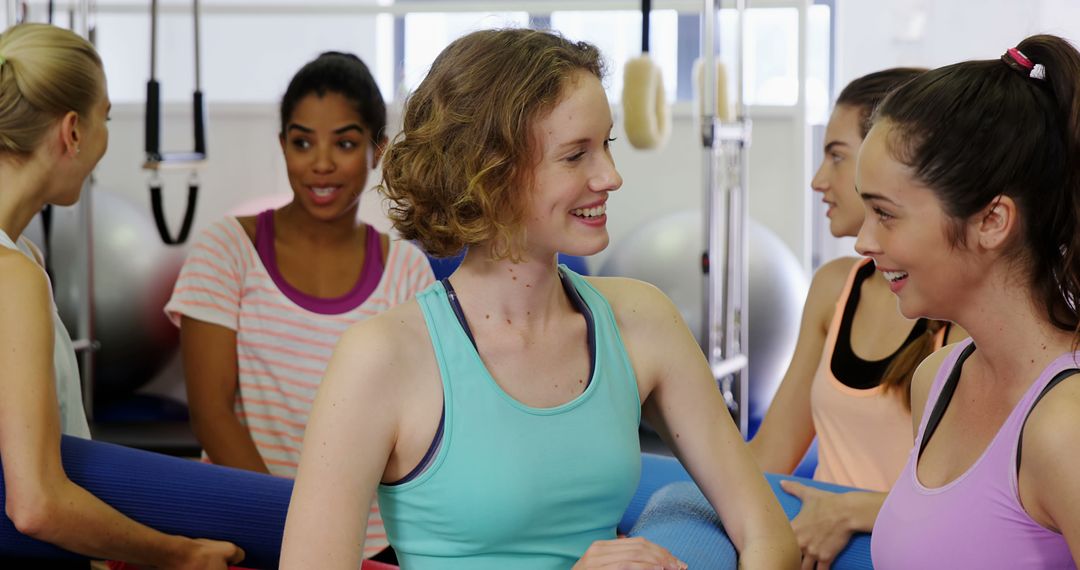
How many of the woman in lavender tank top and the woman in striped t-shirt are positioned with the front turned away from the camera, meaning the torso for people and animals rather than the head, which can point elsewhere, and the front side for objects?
0

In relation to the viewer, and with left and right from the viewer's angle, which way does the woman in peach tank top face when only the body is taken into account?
facing the viewer and to the left of the viewer

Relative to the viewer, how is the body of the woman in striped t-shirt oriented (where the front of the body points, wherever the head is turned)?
toward the camera

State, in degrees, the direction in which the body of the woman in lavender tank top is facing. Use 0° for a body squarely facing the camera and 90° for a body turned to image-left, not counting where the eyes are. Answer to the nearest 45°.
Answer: approximately 45°

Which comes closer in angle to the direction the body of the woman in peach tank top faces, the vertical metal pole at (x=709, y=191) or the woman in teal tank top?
the woman in teal tank top

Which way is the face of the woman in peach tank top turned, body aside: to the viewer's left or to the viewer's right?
to the viewer's left

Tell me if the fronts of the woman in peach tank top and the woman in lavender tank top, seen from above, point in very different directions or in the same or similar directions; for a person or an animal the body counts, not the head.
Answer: same or similar directions

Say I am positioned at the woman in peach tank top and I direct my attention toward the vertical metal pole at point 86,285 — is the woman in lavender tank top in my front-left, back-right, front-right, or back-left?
back-left

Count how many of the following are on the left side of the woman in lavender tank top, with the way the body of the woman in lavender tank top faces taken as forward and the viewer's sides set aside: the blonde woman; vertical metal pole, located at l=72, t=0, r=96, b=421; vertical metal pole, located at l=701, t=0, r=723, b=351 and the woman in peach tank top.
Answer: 0

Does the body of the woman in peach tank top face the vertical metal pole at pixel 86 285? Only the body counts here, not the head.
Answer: no

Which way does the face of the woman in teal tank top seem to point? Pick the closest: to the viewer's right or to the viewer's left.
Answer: to the viewer's right

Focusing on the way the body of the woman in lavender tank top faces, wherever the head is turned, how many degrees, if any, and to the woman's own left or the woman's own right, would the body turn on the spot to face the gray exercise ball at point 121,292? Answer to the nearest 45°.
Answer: approximately 90° to the woman's own right

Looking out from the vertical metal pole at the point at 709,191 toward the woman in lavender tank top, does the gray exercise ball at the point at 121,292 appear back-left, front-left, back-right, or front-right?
back-right

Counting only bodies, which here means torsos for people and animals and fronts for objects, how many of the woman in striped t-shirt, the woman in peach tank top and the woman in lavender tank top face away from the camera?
0
